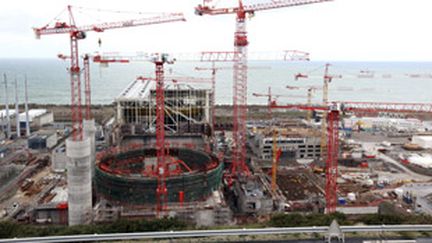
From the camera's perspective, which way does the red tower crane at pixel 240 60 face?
to the viewer's right

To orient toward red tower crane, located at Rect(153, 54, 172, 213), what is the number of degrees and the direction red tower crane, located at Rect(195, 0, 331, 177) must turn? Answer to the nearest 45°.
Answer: approximately 90° to its right

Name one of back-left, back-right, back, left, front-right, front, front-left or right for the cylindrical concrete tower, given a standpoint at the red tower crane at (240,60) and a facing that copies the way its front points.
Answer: back-right

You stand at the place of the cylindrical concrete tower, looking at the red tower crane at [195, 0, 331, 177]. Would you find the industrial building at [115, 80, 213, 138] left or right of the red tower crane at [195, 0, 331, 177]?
left

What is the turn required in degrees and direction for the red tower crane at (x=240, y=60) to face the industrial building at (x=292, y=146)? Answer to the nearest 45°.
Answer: approximately 45° to its left

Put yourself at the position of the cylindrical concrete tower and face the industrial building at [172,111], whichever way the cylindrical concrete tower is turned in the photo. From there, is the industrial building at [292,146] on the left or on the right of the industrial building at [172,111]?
right
